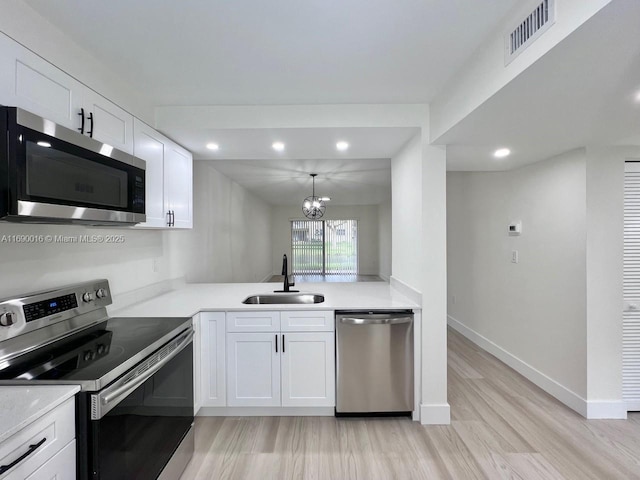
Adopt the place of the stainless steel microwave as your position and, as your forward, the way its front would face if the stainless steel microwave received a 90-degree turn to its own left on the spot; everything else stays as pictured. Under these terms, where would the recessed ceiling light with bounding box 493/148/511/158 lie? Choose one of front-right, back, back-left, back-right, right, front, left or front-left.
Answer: front-right

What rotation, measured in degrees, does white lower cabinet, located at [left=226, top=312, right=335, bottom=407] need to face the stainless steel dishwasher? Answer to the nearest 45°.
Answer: approximately 90° to its left

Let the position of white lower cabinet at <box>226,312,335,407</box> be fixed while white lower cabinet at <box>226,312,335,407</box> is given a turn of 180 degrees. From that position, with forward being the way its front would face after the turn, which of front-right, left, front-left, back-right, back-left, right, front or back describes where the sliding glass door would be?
front

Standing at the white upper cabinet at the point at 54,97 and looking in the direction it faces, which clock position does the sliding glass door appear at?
The sliding glass door is roughly at 9 o'clock from the white upper cabinet.

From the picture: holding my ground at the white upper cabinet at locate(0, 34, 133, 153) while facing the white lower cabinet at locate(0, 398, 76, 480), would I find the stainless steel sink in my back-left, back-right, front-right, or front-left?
back-left

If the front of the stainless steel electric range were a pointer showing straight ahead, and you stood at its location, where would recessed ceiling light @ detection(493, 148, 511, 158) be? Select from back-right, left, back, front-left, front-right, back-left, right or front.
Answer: front-left

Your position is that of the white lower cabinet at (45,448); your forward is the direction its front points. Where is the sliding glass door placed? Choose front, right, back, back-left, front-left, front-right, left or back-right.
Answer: left

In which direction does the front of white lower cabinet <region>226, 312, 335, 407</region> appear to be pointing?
toward the camera

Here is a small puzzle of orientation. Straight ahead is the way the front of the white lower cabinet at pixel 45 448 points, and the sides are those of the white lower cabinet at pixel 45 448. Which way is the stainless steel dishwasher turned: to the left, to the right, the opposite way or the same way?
to the right

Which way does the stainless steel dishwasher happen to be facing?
toward the camera

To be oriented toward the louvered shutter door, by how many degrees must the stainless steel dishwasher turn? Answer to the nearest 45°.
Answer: approximately 90° to its left

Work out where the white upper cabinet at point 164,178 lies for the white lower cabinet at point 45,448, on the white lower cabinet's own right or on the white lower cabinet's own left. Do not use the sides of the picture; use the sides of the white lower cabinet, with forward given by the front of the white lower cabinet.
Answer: on the white lower cabinet's own left

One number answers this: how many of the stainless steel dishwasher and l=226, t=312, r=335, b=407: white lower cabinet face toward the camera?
2

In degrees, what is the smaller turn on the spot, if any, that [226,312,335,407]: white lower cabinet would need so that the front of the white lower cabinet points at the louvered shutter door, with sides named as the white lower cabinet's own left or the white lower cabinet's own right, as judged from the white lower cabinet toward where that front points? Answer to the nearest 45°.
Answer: approximately 90° to the white lower cabinet's own left

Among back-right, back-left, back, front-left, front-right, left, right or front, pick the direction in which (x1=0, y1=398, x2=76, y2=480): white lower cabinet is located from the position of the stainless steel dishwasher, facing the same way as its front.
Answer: front-right

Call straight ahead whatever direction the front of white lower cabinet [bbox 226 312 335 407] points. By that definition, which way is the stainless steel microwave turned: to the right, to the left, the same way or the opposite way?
to the left
